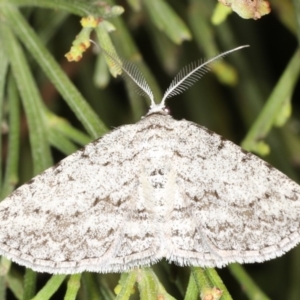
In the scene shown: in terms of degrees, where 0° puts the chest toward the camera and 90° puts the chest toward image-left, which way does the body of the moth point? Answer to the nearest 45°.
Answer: approximately 180°
